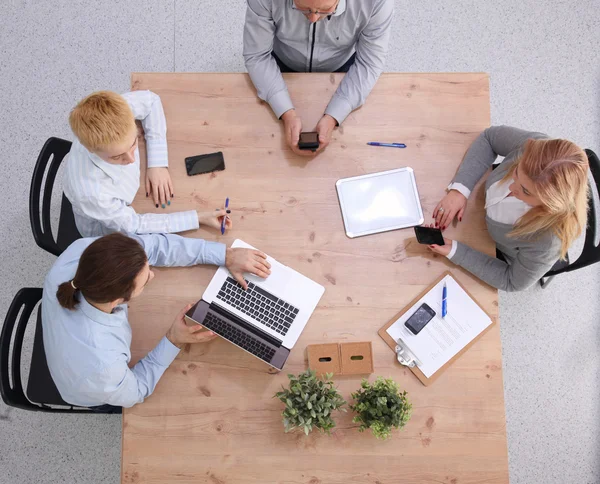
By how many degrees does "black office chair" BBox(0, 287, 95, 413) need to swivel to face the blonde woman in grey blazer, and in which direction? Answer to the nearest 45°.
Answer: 0° — it already faces them

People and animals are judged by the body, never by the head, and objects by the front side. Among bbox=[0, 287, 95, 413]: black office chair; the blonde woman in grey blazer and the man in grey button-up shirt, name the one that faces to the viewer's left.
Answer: the blonde woman in grey blazer

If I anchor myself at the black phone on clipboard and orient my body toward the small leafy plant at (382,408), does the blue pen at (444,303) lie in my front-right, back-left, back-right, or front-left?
back-left

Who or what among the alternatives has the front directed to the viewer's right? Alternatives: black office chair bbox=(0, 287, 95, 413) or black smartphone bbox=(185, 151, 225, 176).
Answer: the black office chair

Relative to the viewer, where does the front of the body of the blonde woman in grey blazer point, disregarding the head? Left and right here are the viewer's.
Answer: facing to the left of the viewer

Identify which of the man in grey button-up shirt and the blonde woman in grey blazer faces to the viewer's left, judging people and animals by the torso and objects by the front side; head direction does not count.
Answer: the blonde woman in grey blazer

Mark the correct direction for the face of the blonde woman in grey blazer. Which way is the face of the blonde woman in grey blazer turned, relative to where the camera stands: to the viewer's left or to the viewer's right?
to the viewer's left

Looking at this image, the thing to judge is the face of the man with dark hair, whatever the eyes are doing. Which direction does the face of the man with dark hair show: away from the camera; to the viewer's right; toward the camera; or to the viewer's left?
to the viewer's right

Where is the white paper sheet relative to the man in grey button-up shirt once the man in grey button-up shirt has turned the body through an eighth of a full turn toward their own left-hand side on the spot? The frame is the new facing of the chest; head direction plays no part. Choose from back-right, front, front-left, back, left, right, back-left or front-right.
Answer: front
